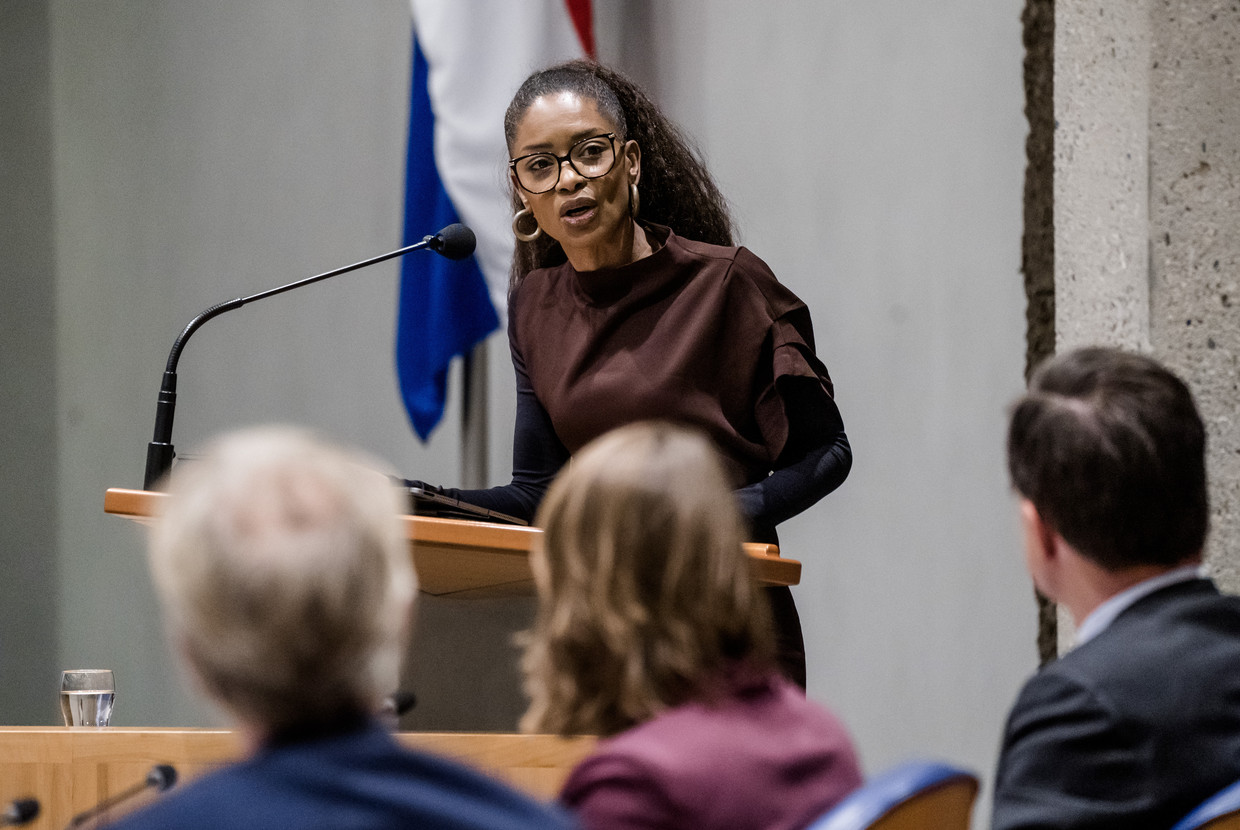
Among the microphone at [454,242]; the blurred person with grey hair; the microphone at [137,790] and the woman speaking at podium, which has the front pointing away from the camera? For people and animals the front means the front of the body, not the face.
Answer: the blurred person with grey hair

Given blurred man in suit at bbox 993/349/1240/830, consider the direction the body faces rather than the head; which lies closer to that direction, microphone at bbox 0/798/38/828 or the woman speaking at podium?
the woman speaking at podium

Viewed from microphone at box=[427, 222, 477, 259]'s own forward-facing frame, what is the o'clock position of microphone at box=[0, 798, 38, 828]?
microphone at box=[0, 798, 38, 828] is roughly at 4 o'clock from microphone at box=[427, 222, 477, 259].

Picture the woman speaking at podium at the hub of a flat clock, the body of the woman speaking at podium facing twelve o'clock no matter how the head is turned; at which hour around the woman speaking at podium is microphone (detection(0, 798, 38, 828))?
The microphone is roughly at 12 o'clock from the woman speaking at podium.

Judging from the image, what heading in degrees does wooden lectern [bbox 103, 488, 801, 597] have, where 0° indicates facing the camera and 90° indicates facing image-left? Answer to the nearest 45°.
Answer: approximately 45°

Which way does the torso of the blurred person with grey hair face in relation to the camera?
away from the camera

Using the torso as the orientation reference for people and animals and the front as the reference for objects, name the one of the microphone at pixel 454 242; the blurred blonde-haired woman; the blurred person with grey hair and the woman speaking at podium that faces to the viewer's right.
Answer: the microphone

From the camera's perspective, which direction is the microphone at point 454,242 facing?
to the viewer's right

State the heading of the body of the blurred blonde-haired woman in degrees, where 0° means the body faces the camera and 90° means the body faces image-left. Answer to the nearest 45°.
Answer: approximately 135°

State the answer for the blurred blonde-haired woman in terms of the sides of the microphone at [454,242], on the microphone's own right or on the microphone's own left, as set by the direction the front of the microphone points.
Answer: on the microphone's own right

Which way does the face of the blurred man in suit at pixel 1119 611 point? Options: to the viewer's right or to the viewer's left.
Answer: to the viewer's left

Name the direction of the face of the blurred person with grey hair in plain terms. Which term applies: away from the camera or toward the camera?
away from the camera
